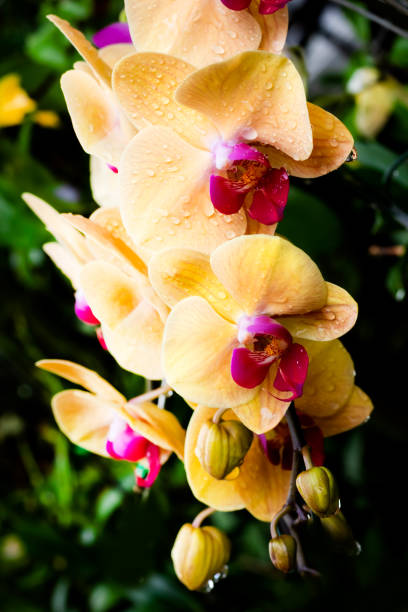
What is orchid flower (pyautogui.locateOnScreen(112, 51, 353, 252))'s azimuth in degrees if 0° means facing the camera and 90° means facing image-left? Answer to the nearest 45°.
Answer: approximately 315°

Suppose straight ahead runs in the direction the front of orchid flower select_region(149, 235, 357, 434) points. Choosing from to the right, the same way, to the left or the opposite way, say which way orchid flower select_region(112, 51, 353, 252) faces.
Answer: the same way

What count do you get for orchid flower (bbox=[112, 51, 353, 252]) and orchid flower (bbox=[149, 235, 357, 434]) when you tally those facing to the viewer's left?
0

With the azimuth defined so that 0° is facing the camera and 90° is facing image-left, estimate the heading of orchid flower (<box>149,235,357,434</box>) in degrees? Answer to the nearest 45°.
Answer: approximately 315°
